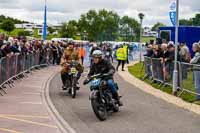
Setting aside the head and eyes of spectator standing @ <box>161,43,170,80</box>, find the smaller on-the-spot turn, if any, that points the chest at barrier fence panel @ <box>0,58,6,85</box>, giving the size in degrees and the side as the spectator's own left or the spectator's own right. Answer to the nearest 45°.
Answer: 0° — they already face it

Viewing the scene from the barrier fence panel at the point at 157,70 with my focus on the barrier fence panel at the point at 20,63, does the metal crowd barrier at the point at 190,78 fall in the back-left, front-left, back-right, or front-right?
back-left

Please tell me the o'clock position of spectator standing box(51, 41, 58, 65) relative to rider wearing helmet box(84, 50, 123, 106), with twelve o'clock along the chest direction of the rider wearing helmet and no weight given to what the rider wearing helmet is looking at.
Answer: The spectator standing is roughly at 4 o'clock from the rider wearing helmet.

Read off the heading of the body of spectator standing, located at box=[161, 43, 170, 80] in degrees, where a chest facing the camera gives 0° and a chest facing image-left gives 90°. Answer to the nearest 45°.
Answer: approximately 45°

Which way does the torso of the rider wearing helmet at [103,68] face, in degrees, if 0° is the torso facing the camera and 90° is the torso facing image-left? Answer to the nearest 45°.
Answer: approximately 45°

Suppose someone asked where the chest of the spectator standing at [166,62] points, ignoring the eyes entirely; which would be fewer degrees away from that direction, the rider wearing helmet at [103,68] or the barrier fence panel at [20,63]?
the rider wearing helmet

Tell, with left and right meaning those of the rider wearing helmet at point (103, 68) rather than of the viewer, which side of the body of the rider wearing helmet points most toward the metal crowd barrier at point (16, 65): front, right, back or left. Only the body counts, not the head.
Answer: right

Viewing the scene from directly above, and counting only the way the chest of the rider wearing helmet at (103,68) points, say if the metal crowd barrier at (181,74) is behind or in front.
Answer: behind

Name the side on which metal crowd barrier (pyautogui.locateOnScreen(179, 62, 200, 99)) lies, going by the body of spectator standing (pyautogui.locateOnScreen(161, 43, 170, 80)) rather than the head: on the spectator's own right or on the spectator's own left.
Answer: on the spectator's own left

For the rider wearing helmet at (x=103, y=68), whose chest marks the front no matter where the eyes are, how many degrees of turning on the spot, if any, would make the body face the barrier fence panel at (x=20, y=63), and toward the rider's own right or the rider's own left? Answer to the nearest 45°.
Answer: approximately 135° to the rider's own right
